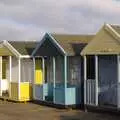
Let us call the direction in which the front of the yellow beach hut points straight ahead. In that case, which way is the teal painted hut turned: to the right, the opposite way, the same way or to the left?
the same way

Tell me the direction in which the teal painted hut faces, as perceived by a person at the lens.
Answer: facing the viewer and to the left of the viewer

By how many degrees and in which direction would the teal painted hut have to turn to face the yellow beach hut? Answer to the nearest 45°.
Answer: approximately 90° to its right

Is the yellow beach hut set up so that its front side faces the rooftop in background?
no

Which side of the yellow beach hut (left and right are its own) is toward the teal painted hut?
left

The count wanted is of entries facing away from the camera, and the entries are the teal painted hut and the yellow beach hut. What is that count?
0

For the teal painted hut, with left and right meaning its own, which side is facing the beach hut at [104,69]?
left
